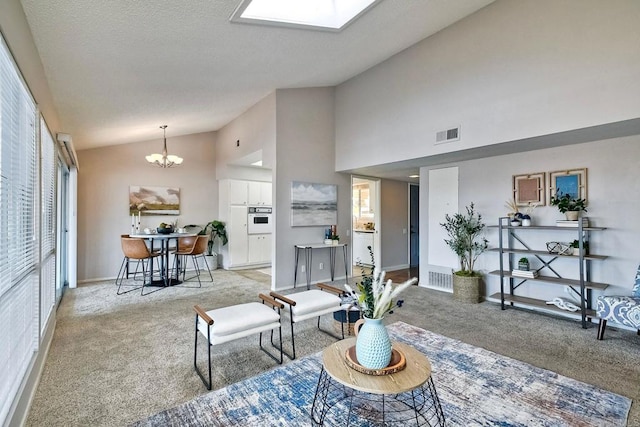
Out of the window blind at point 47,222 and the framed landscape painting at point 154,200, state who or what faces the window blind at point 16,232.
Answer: the framed landscape painting

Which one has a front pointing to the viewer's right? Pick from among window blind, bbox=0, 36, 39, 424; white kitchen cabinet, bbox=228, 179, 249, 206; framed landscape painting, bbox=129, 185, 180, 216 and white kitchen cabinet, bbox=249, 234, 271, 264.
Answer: the window blind

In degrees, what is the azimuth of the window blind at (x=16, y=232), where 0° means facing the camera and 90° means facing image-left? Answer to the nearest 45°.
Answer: approximately 270°

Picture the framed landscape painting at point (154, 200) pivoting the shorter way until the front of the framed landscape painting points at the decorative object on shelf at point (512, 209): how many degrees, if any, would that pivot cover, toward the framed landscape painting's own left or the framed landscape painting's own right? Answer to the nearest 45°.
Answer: approximately 45° to the framed landscape painting's own left

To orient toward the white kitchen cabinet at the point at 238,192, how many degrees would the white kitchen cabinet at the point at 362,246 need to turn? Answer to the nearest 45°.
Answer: approximately 90° to its right

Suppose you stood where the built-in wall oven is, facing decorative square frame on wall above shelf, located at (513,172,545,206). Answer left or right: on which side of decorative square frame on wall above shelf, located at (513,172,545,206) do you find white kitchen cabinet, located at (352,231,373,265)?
left

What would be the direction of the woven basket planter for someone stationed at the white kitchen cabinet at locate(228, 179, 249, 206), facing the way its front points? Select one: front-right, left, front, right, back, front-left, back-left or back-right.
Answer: front-left

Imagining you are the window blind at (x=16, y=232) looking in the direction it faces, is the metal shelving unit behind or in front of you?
in front

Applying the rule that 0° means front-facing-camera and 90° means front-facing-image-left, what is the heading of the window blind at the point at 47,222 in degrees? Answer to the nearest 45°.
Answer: approximately 270°

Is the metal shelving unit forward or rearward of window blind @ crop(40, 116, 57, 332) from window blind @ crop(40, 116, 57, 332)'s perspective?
forward
